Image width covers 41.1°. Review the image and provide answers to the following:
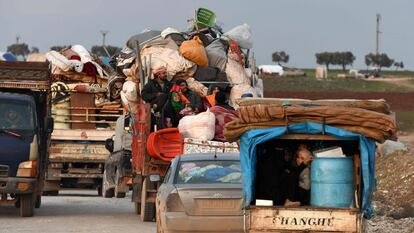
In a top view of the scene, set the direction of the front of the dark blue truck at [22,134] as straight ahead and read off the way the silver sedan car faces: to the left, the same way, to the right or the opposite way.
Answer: the opposite way

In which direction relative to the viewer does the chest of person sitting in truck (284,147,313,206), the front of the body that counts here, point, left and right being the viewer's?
facing the viewer and to the left of the viewer

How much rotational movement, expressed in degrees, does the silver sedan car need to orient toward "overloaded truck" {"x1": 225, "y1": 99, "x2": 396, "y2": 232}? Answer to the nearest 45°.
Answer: approximately 135° to its right

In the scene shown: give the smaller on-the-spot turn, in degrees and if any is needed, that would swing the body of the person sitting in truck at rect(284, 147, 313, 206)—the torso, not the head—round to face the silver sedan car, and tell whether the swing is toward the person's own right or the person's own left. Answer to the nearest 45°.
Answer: approximately 90° to the person's own right

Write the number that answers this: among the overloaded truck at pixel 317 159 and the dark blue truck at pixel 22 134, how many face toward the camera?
1

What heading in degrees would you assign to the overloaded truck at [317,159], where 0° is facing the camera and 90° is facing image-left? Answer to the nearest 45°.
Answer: approximately 180°

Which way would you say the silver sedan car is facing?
away from the camera

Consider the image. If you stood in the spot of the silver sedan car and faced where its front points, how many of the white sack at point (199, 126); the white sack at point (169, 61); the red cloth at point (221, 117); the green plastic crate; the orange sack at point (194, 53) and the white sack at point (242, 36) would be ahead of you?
6

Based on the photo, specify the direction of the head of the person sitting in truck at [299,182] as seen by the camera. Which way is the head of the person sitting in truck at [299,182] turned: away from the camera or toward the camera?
toward the camera

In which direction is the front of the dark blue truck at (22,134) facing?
toward the camera
